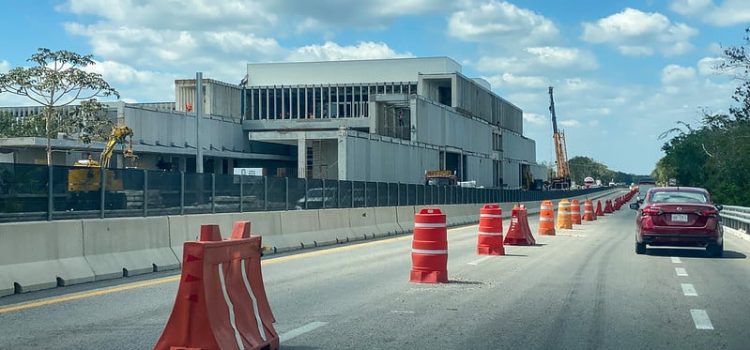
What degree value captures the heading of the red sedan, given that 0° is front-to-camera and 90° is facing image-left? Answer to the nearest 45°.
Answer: approximately 180°

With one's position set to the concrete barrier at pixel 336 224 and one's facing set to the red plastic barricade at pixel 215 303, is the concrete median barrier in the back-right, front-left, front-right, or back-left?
front-right

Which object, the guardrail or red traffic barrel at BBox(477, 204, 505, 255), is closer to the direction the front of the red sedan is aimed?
the guardrail

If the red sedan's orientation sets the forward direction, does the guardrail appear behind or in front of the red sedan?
in front

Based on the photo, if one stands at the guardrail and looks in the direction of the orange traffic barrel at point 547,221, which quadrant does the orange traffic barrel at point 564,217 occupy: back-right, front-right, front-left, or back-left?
front-right

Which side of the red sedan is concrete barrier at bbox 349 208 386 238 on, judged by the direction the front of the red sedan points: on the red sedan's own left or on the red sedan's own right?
on the red sedan's own left

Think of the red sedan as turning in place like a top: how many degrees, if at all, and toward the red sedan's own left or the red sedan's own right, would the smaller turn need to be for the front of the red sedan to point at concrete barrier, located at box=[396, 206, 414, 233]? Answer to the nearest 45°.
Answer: approximately 45° to the red sedan's own left

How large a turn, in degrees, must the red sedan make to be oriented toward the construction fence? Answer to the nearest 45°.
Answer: approximately 45° to its left

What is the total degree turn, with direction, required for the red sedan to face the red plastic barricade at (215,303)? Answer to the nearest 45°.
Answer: approximately 180°

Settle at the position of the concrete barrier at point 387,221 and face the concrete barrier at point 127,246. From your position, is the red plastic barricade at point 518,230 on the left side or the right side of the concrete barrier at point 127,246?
left

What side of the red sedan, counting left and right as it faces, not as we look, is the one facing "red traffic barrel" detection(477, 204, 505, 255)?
left
